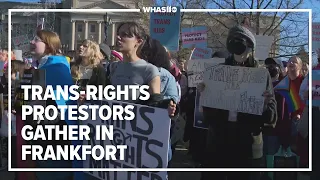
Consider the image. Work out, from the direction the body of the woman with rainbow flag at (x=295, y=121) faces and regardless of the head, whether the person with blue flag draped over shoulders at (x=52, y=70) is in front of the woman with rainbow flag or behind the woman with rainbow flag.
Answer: in front

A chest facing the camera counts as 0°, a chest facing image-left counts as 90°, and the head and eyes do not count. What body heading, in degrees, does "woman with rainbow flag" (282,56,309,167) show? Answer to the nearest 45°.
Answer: approximately 45°

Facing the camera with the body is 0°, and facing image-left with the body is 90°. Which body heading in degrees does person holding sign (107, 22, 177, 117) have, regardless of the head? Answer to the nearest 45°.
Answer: approximately 45°

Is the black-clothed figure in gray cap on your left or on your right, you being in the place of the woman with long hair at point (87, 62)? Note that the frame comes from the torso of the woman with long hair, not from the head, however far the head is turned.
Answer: on your left

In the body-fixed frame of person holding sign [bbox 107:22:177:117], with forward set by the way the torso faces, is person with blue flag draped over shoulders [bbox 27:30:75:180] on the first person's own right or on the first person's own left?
on the first person's own right

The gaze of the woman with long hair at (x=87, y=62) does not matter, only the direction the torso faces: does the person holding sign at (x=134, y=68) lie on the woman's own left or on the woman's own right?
on the woman's own left

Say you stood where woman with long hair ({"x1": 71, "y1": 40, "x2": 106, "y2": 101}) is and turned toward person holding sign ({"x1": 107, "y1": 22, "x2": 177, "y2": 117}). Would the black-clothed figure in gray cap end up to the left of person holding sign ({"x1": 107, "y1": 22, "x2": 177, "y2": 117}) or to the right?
left
